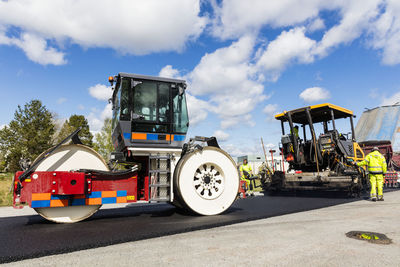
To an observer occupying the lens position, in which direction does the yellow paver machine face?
facing away from the viewer and to the right of the viewer

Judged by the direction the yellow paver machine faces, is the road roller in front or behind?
behind
